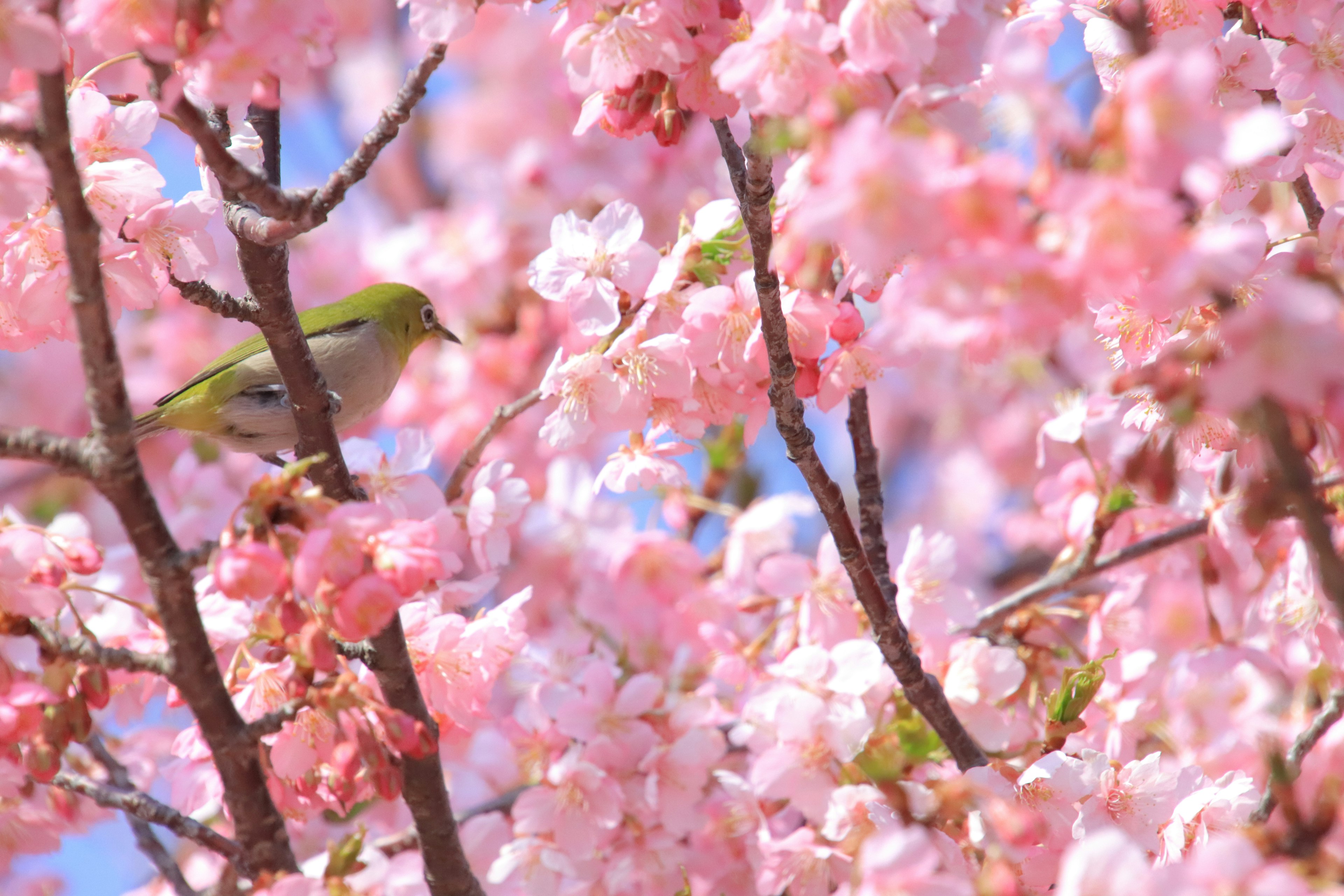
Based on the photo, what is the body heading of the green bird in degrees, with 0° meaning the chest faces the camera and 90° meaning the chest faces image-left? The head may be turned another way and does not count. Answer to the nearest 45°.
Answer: approximately 270°

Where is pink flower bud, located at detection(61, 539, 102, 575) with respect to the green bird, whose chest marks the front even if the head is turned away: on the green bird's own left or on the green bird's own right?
on the green bird's own right

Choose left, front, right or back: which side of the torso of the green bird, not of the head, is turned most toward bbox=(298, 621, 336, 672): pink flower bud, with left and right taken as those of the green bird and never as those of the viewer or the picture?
right

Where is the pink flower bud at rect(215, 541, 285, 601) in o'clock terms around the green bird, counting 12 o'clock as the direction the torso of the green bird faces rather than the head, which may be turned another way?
The pink flower bud is roughly at 3 o'clock from the green bird.

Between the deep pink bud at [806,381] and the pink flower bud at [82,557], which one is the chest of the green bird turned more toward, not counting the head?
the deep pink bud

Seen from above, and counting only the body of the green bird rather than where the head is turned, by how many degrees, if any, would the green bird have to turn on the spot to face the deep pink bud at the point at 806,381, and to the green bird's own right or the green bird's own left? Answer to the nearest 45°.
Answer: approximately 45° to the green bird's own right

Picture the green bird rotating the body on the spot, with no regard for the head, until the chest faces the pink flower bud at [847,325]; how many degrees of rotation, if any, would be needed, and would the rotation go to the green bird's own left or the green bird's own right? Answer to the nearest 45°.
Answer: approximately 45° to the green bird's own right
